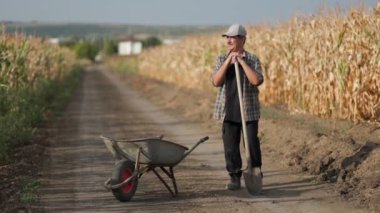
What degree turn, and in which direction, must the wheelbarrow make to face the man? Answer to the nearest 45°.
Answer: approximately 135° to its left

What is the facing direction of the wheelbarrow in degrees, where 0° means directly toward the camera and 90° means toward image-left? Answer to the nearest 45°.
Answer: approximately 45°
